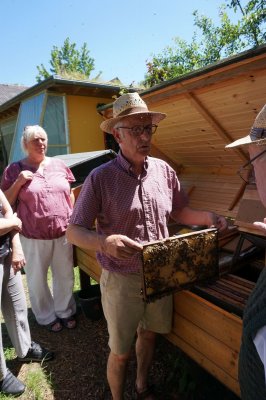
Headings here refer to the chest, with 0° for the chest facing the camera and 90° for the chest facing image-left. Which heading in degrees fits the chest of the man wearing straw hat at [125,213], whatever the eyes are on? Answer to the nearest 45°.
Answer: approximately 315°

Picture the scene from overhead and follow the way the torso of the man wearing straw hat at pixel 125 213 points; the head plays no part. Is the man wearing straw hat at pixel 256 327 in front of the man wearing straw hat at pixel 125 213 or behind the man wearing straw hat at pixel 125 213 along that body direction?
in front

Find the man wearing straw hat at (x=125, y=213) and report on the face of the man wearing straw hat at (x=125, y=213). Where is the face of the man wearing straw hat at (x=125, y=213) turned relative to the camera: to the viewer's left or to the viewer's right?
to the viewer's right

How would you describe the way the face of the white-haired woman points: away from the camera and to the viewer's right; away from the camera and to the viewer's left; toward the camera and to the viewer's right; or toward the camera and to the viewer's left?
toward the camera and to the viewer's right

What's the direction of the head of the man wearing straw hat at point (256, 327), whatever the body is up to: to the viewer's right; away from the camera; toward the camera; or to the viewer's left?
to the viewer's left

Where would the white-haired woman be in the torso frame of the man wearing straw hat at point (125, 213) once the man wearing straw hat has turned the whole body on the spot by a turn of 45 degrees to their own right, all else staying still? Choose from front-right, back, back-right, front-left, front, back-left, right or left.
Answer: back-right
